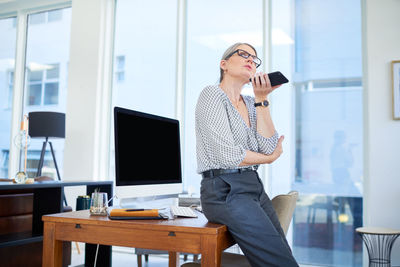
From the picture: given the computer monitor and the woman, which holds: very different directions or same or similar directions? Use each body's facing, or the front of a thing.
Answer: same or similar directions

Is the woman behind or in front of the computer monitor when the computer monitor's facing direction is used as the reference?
in front

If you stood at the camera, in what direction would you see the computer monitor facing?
facing the viewer and to the right of the viewer

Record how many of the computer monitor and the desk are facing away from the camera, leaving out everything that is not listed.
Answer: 0

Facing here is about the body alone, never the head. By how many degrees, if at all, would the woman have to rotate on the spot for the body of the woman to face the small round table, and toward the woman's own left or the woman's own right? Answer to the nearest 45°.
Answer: approximately 90° to the woman's own left

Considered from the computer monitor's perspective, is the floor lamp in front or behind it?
behind

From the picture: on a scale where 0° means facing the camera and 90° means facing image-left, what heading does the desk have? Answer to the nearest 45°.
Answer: approximately 45°
